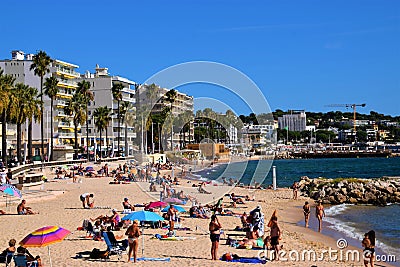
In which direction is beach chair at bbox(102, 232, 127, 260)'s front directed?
to the viewer's right

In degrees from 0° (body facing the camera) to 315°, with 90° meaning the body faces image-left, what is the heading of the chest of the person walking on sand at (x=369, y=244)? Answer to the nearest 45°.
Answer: approximately 45°

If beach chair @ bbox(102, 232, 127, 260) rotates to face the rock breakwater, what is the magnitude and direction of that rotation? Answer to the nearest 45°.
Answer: approximately 45° to its left

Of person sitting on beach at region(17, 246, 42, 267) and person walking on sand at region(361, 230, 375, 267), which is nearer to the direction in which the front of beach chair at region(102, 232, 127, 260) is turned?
the person walking on sand

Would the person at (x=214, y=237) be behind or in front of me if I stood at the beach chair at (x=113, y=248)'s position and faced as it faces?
in front

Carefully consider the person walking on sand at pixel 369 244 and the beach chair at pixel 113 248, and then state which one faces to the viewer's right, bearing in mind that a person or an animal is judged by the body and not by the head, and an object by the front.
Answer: the beach chair

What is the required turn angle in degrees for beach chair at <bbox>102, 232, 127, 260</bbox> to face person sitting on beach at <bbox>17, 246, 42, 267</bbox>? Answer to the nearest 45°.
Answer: approximately 135° to its right

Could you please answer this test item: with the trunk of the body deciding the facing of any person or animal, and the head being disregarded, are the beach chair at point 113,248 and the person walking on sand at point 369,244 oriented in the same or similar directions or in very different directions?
very different directions

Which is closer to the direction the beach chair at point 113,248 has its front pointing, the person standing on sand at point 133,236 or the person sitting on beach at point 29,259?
the person standing on sand

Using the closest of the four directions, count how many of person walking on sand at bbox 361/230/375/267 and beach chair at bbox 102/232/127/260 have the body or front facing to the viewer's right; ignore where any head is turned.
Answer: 1
